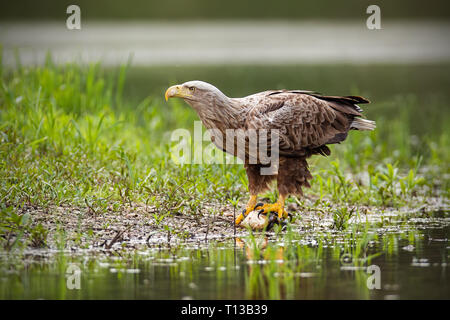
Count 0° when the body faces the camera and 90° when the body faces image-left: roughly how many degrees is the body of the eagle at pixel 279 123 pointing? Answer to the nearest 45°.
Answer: approximately 90°
